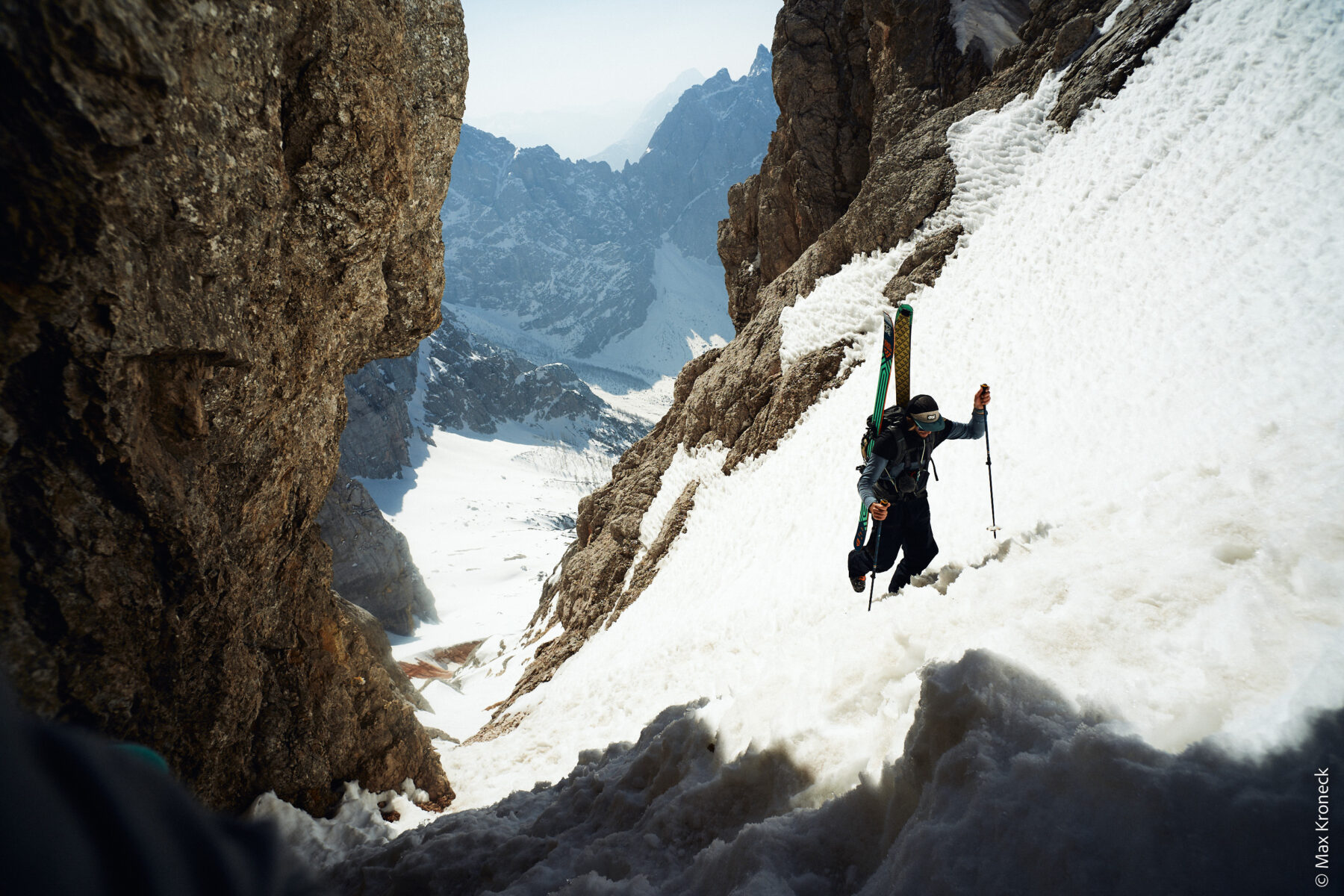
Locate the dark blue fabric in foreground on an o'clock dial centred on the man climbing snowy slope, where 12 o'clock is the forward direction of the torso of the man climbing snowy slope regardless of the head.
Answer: The dark blue fabric in foreground is roughly at 2 o'clock from the man climbing snowy slope.

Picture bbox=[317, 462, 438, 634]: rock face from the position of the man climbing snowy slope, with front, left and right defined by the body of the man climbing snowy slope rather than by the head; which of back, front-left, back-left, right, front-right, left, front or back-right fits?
back

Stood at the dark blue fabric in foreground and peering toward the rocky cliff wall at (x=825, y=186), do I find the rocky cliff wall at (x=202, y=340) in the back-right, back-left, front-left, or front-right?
front-left

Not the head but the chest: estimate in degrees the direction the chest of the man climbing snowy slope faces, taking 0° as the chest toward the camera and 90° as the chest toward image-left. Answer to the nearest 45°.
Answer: approximately 315°

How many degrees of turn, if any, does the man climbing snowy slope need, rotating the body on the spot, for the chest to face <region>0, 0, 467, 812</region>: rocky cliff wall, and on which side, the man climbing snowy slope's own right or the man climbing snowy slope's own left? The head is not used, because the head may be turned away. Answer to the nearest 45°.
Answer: approximately 90° to the man climbing snowy slope's own right
